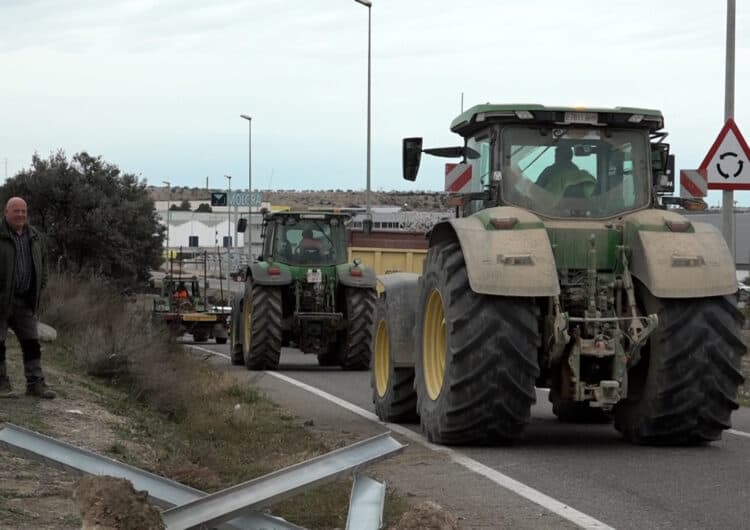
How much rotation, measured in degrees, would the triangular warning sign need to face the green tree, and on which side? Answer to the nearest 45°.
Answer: approximately 135° to its right

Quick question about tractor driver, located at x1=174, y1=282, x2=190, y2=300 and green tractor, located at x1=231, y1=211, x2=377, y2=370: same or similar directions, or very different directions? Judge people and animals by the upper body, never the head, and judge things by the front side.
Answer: same or similar directions

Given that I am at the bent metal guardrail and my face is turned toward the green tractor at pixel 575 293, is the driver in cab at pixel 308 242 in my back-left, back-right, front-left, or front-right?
front-left

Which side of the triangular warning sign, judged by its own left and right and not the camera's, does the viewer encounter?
front
